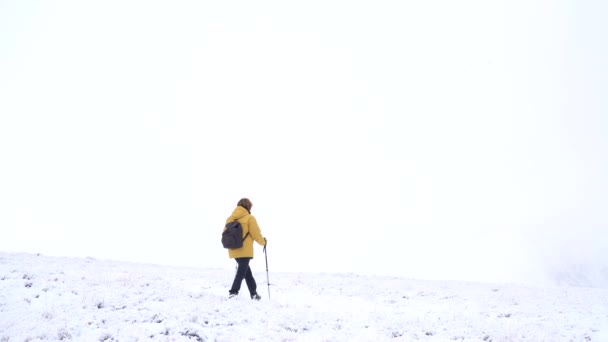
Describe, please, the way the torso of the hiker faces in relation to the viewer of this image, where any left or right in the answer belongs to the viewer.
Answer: facing away from the viewer and to the right of the viewer
